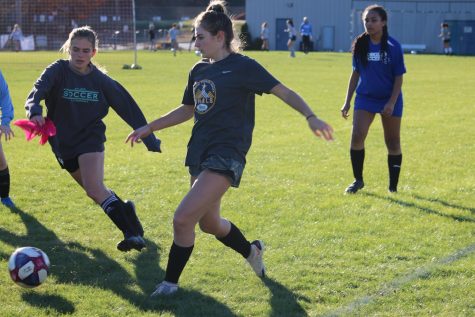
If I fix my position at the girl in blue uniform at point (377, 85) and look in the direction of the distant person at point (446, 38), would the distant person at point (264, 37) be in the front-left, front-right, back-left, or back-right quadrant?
front-left

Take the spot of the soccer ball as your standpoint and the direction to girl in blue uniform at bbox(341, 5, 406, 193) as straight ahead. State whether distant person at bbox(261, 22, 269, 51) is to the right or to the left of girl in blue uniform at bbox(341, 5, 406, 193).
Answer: left

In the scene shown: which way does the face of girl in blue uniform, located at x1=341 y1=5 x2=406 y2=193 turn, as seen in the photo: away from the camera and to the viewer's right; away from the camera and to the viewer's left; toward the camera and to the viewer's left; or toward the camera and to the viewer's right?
toward the camera and to the viewer's left
